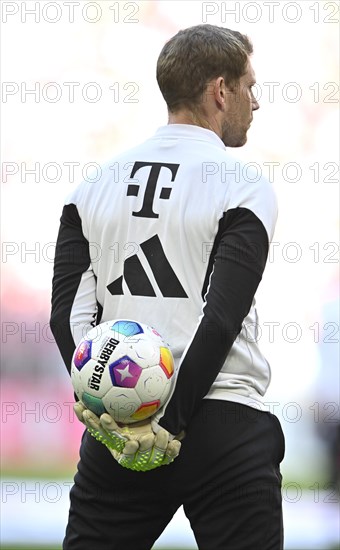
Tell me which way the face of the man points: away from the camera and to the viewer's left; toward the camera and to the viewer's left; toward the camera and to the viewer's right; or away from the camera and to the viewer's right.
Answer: away from the camera and to the viewer's right

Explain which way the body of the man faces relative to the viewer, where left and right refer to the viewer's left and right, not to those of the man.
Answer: facing away from the viewer and to the right of the viewer
